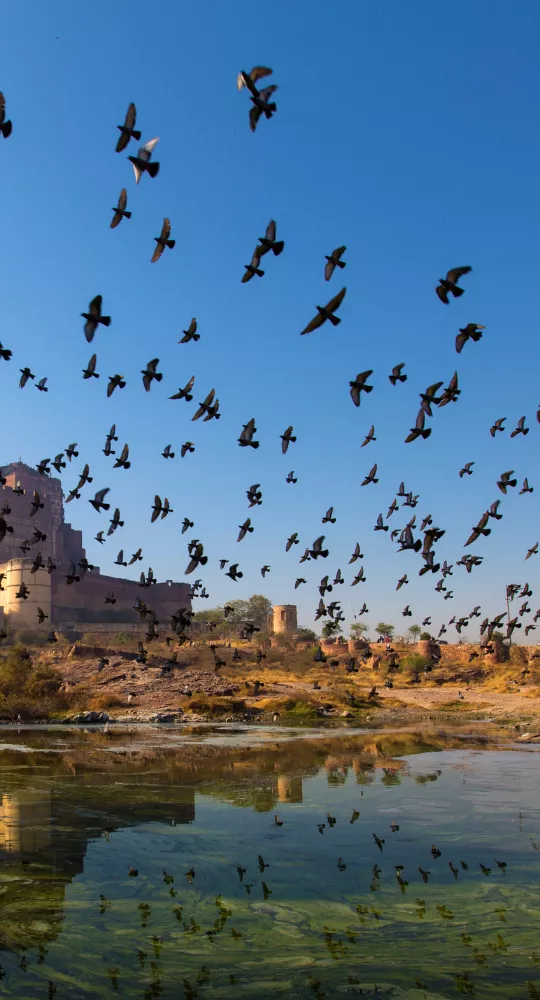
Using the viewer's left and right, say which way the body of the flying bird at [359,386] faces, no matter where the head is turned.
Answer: facing to the left of the viewer

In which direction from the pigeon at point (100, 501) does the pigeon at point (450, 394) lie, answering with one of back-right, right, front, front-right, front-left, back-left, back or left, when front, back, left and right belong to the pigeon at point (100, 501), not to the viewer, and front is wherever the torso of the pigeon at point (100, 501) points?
back-left
